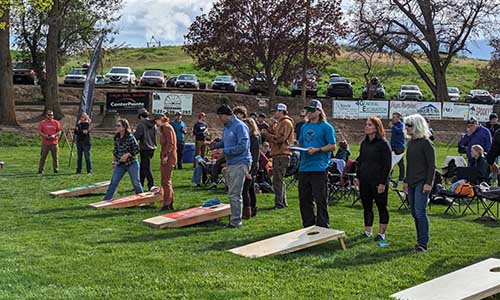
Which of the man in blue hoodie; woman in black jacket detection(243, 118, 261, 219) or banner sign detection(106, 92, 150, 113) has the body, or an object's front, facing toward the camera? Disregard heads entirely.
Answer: the banner sign

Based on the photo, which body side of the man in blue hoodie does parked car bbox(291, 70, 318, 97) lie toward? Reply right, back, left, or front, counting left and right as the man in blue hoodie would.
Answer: right

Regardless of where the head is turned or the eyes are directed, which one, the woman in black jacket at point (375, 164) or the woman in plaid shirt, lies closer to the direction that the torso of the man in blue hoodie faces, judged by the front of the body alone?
the woman in plaid shirt

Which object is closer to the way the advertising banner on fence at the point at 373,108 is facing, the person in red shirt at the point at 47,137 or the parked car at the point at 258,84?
the person in red shirt

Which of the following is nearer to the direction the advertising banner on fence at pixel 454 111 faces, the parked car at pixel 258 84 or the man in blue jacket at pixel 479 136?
the man in blue jacket

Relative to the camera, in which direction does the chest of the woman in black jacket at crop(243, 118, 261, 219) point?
to the viewer's left

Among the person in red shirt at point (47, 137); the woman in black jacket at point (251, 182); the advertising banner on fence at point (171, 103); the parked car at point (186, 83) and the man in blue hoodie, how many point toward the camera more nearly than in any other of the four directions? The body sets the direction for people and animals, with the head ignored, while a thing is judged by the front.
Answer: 3

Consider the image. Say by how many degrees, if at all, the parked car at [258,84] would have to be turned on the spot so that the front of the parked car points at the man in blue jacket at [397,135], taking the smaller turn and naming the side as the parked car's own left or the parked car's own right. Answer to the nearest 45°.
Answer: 0° — it already faces them

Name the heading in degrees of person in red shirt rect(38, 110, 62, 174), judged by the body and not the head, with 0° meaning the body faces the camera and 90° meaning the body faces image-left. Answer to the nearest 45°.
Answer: approximately 0°

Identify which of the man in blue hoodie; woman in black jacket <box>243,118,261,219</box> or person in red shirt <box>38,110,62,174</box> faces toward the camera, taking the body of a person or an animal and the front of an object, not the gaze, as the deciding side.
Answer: the person in red shirt
